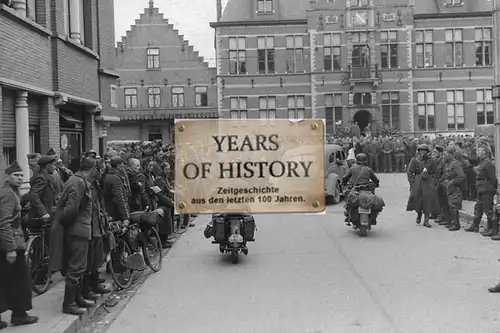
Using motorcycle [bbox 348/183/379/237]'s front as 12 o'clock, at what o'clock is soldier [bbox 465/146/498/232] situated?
The soldier is roughly at 3 o'clock from the motorcycle.

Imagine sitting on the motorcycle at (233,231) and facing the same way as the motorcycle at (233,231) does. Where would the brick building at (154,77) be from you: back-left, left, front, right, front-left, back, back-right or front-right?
front

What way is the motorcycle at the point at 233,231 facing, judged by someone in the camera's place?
facing away from the viewer

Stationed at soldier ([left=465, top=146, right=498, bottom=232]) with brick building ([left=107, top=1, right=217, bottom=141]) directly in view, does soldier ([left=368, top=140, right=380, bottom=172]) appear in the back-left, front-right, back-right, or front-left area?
front-right

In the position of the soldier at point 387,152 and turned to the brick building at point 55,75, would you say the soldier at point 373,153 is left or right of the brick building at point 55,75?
right

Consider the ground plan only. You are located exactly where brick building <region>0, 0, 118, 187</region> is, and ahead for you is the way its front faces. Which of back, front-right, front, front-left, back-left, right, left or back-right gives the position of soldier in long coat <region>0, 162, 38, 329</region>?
front-right

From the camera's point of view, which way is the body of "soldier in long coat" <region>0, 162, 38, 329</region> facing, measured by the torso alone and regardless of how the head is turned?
to the viewer's right

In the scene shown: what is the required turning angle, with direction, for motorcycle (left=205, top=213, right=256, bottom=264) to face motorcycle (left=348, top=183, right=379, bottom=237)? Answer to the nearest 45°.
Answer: approximately 45° to its right

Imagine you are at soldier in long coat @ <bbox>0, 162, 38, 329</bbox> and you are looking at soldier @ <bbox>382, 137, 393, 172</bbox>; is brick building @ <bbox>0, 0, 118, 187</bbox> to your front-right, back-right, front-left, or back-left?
front-left

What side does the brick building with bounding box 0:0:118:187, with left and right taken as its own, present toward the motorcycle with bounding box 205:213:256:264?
front

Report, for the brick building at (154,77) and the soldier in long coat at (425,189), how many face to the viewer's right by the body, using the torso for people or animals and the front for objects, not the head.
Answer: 0

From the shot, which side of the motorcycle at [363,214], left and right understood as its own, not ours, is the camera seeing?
back

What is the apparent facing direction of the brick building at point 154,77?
toward the camera
